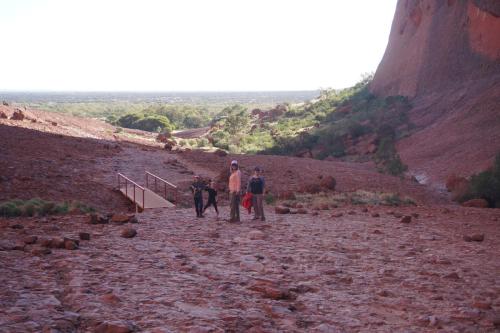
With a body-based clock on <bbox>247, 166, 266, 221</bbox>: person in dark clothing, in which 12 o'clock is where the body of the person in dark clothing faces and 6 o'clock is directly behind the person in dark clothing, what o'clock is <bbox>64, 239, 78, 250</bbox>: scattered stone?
The scattered stone is roughly at 1 o'clock from the person in dark clothing.

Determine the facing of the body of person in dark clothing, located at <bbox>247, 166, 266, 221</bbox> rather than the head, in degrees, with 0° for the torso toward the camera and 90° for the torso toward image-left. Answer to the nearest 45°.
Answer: approximately 0°

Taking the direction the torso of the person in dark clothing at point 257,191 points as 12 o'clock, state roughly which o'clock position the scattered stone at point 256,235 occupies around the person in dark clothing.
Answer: The scattered stone is roughly at 12 o'clock from the person in dark clothing.

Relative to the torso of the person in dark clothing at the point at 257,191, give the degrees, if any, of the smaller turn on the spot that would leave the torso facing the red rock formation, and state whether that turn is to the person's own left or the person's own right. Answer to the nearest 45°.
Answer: approximately 135° to the person's own left

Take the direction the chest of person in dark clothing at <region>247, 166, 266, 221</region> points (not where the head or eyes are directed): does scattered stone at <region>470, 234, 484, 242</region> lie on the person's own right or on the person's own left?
on the person's own left

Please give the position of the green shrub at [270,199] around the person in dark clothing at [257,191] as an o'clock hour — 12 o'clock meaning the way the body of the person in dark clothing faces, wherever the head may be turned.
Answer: The green shrub is roughly at 6 o'clock from the person in dark clothing.

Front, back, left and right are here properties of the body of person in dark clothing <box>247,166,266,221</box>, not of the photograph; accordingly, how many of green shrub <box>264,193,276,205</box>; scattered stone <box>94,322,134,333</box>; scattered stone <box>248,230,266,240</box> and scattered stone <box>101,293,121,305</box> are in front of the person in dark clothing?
3

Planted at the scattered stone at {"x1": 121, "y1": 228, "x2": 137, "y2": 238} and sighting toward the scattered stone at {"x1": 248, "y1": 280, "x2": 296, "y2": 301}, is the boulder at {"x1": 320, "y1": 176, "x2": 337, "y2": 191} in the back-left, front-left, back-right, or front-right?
back-left

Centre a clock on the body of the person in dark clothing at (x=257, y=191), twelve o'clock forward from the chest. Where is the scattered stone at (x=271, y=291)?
The scattered stone is roughly at 12 o'clock from the person in dark clothing.

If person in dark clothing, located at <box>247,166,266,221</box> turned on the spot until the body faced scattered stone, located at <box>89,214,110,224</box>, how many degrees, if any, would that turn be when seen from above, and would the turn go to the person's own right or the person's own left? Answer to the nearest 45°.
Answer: approximately 45° to the person's own right

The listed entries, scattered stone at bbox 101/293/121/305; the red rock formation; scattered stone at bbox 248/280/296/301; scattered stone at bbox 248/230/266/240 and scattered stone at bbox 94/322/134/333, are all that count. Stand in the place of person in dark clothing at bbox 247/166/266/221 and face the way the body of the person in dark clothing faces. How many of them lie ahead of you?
4

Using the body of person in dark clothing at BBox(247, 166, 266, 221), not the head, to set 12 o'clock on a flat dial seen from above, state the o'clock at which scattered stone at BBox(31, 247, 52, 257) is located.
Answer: The scattered stone is roughly at 1 o'clock from the person in dark clothing.

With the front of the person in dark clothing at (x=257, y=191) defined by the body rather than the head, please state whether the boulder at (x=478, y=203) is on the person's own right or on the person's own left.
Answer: on the person's own left

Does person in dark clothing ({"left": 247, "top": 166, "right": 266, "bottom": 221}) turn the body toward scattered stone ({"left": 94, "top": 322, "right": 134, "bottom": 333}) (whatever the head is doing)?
yes

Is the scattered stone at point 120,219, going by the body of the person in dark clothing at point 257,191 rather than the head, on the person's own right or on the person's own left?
on the person's own right
